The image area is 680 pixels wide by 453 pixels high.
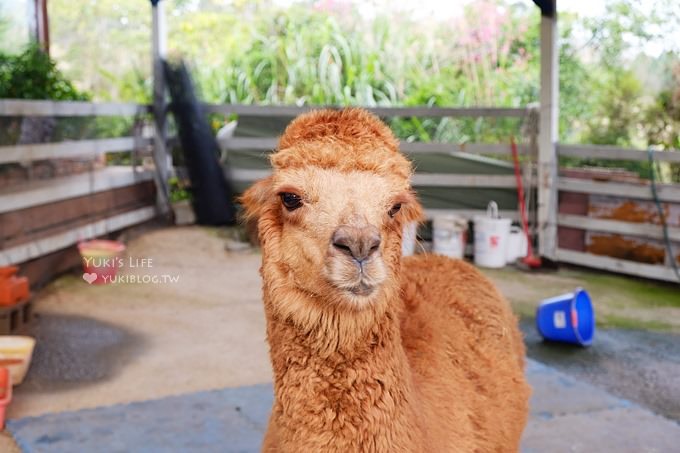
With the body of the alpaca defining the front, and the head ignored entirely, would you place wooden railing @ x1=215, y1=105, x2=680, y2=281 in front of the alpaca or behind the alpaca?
behind

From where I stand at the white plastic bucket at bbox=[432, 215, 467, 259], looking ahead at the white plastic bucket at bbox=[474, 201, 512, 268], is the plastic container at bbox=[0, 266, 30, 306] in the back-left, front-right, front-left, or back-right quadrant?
back-right

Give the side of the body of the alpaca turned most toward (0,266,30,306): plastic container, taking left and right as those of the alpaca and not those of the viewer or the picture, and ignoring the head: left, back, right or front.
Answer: right

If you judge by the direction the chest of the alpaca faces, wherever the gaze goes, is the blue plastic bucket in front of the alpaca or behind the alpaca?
behind

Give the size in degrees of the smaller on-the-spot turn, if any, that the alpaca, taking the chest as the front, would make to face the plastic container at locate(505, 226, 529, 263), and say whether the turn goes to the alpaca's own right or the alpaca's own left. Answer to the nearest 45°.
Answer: approximately 135° to the alpaca's own right

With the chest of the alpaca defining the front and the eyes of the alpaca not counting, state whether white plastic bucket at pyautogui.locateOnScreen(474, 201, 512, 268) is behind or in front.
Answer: behind

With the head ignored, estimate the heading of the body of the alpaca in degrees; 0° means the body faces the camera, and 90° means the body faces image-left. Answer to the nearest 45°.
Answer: approximately 45°

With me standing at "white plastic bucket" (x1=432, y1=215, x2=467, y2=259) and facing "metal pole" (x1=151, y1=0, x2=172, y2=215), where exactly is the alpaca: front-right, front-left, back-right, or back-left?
back-left

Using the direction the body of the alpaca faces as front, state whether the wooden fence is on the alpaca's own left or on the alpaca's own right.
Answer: on the alpaca's own right

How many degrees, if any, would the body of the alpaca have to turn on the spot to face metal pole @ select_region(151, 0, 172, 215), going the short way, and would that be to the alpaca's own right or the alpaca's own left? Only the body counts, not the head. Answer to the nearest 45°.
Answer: approximately 135° to the alpaca's own right
